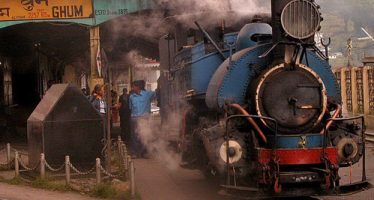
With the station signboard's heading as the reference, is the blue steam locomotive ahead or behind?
ahead

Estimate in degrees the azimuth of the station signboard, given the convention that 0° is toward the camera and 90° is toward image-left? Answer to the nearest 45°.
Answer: approximately 0°

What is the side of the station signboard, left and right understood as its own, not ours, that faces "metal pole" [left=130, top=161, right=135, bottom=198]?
front

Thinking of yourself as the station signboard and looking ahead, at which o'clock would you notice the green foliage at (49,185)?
The green foliage is roughly at 12 o'clock from the station signboard.

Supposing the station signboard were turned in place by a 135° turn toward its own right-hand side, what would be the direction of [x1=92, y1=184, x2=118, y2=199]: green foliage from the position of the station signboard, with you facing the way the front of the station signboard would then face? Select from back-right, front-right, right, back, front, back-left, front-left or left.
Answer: back-left
